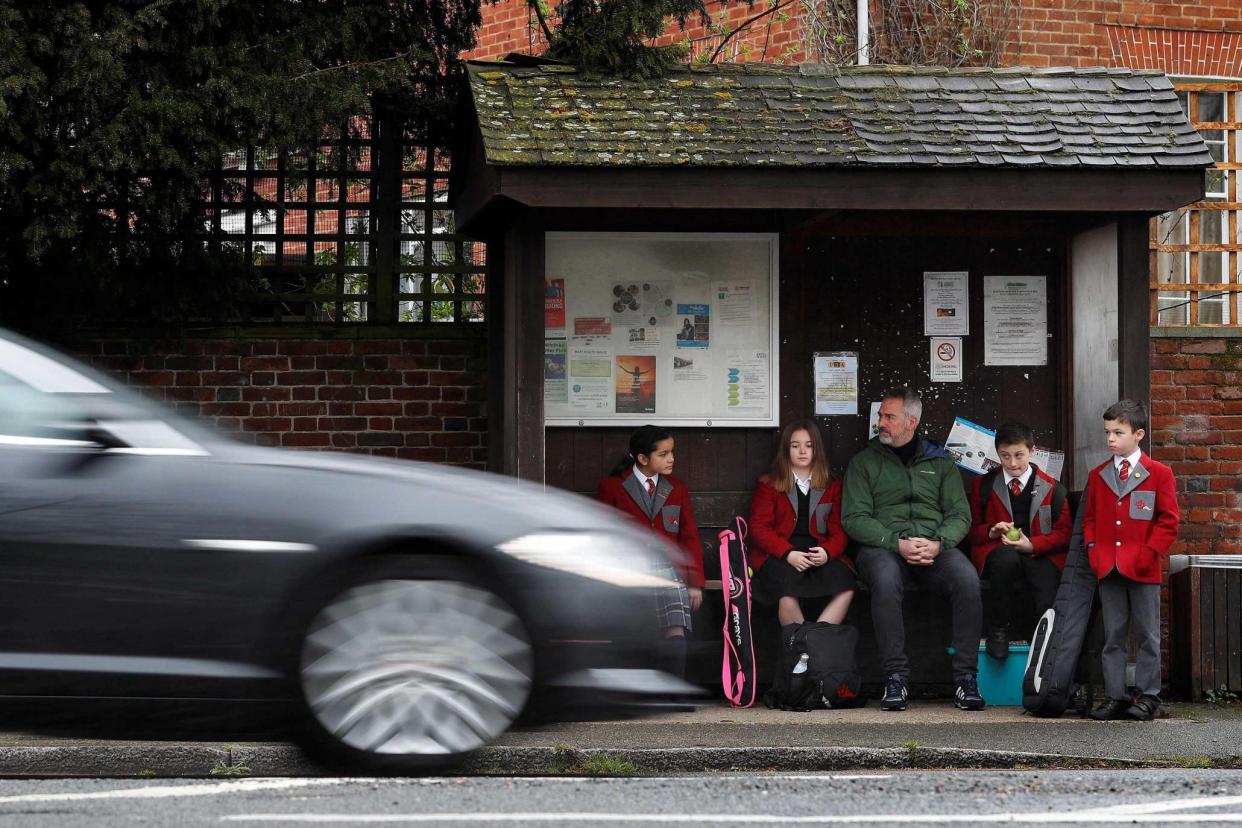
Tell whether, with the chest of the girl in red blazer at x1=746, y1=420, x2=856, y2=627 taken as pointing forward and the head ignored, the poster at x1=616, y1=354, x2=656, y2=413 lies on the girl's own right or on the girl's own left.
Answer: on the girl's own right

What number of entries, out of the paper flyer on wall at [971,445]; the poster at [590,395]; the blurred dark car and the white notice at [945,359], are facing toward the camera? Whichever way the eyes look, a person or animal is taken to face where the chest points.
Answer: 3

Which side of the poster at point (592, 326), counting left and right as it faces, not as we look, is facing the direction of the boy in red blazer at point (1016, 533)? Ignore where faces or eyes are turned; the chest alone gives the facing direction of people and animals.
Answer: left

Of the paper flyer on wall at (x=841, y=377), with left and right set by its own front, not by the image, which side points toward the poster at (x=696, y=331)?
right

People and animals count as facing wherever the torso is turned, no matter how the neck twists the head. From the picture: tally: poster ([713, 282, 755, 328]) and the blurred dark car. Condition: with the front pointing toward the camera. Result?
1

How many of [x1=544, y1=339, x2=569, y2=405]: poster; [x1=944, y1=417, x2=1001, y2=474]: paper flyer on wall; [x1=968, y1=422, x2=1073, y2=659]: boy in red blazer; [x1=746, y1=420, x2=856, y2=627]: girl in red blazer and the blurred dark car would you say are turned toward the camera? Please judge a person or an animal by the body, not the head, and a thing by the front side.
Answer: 4

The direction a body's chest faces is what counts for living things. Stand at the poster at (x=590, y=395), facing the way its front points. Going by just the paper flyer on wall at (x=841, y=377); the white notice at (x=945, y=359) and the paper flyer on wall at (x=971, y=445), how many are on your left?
3
